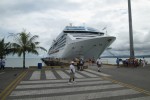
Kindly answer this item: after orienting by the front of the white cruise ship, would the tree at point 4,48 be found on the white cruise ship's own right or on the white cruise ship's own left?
on the white cruise ship's own right
